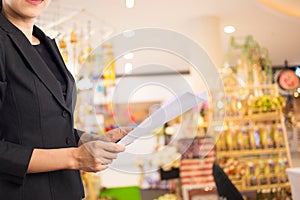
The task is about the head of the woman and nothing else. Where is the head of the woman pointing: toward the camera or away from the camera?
toward the camera

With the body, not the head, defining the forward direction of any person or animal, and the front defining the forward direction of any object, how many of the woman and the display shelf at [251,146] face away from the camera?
0

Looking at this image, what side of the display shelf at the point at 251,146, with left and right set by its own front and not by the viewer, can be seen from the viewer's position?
front

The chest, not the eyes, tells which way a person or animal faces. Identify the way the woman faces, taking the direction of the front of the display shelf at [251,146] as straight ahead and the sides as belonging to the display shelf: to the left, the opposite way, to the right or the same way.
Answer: to the left

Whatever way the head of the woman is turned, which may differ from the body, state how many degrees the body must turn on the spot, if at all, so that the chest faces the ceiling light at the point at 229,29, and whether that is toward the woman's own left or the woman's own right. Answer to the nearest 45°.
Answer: approximately 90° to the woman's own left

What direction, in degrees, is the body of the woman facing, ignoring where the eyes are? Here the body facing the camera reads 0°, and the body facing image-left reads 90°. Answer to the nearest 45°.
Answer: approximately 315°
